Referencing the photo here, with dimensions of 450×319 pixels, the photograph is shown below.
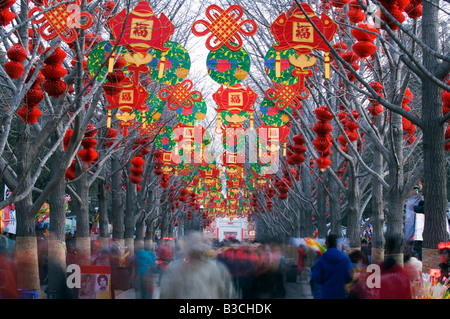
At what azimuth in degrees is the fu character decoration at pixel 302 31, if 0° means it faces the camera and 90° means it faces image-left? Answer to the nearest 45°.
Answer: approximately 0°

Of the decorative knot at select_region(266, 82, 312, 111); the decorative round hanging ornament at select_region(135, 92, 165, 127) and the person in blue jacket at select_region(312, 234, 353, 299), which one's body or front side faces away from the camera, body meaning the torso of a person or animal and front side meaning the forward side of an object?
the person in blue jacket

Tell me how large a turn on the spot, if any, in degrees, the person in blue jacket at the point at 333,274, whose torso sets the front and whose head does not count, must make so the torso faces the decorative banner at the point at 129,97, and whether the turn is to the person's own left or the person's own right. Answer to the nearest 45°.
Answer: approximately 45° to the person's own left

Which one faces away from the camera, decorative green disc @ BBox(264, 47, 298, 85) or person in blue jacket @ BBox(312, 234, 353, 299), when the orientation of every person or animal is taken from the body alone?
the person in blue jacket

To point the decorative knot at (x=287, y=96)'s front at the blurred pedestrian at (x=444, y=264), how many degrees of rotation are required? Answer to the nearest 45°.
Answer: approximately 45° to its left

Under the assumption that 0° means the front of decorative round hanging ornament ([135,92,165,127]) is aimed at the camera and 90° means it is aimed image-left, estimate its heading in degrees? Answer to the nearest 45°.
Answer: approximately 0°

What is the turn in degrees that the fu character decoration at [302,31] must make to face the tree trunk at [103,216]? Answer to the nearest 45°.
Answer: approximately 135° to its right

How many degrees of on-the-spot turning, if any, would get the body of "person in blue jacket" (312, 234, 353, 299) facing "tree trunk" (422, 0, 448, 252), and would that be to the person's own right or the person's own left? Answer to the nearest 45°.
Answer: approximately 45° to the person's own right

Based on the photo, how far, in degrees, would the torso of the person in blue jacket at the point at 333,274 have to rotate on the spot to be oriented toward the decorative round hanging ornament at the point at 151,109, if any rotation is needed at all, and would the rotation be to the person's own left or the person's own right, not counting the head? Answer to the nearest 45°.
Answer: approximately 45° to the person's own left

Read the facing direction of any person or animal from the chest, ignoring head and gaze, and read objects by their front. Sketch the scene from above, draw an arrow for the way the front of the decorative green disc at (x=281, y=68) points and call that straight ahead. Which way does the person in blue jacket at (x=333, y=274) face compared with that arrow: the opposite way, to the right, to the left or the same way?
the opposite way
